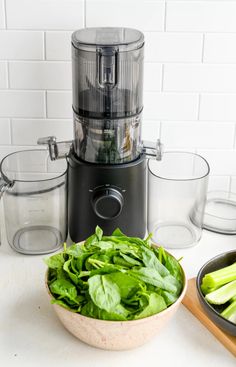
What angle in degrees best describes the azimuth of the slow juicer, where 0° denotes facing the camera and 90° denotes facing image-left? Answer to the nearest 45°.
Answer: approximately 0°

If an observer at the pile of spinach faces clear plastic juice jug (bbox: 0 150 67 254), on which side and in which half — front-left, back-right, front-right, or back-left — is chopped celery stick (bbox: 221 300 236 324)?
back-right
